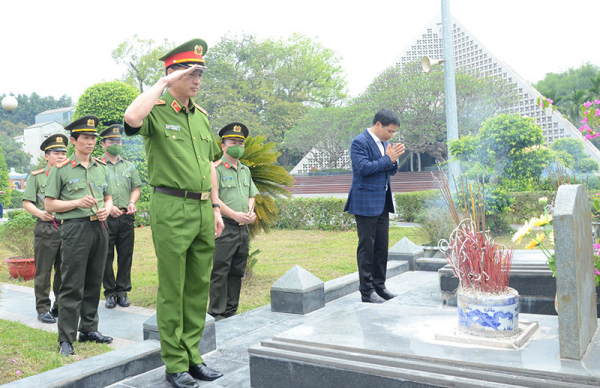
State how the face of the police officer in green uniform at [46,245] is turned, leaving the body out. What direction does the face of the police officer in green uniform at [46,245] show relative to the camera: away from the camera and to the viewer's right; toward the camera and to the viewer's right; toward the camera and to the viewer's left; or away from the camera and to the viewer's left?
toward the camera and to the viewer's right

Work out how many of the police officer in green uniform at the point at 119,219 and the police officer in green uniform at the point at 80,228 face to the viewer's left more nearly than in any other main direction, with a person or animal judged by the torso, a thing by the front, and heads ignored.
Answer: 0

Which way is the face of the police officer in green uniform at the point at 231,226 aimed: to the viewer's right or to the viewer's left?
to the viewer's right

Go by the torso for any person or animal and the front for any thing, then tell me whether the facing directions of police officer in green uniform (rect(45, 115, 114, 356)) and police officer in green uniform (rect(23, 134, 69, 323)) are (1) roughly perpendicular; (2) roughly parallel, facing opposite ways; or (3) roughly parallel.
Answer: roughly parallel

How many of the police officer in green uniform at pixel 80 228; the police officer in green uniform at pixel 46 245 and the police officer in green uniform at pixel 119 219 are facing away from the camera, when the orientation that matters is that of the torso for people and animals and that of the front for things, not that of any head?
0

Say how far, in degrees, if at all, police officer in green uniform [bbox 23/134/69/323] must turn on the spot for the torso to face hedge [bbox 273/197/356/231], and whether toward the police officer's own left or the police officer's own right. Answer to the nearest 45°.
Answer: approximately 90° to the police officer's own left

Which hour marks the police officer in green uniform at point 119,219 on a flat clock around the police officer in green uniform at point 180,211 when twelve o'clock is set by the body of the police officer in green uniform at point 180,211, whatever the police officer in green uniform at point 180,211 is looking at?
the police officer in green uniform at point 119,219 is roughly at 7 o'clock from the police officer in green uniform at point 180,211.

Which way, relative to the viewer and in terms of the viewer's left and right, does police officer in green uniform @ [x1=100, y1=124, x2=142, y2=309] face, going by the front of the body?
facing the viewer

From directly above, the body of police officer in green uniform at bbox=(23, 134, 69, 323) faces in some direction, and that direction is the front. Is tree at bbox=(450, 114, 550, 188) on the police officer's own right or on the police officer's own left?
on the police officer's own left

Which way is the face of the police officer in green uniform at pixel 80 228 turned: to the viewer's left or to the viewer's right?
to the viewer's right

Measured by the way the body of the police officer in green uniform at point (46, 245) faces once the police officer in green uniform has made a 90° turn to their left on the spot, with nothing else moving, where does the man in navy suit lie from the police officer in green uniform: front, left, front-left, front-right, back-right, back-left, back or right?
right

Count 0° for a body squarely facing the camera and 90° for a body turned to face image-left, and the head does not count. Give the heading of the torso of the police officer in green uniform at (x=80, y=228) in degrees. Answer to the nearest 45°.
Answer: approximately 315°

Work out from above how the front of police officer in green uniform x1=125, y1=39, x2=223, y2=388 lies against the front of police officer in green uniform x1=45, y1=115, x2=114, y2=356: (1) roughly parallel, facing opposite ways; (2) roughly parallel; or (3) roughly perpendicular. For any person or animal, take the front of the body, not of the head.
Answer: roughly parallel

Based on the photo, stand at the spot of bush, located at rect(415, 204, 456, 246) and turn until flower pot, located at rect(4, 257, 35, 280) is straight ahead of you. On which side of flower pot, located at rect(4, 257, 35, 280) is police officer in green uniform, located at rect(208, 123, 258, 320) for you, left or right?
left

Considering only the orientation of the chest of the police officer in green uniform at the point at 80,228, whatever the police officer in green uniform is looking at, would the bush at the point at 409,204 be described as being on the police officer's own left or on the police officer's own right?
on the police officer's own left

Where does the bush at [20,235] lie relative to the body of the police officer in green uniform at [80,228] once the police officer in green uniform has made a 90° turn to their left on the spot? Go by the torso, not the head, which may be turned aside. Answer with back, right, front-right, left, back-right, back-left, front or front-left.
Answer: front-left

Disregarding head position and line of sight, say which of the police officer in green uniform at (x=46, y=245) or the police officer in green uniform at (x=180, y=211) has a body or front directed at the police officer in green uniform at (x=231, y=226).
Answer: the police officer in green uniform at (x=46, y=245)

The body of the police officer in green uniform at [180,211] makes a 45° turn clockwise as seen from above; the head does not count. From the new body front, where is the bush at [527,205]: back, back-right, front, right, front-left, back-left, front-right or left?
back-left

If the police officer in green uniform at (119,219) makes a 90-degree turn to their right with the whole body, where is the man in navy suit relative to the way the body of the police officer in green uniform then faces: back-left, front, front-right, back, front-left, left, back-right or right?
back-left
